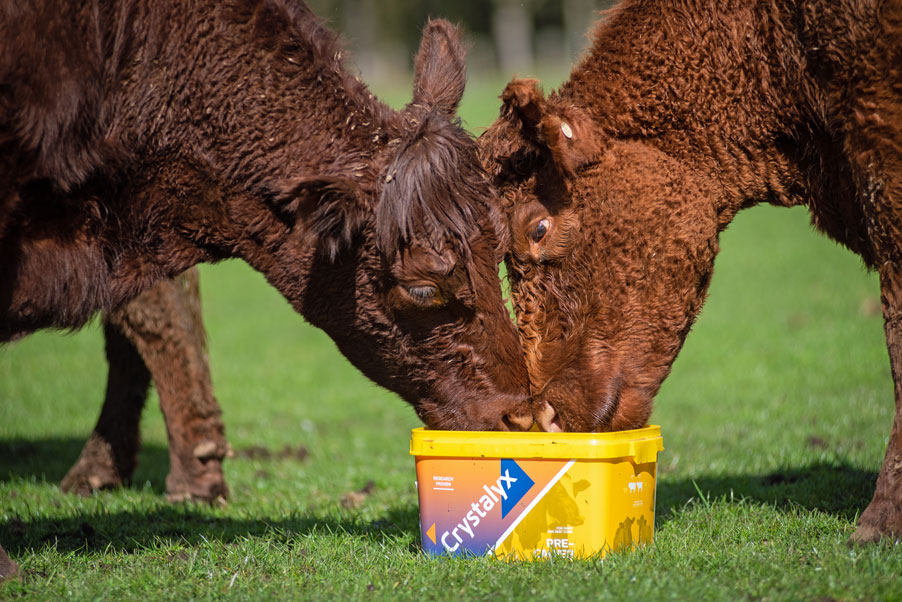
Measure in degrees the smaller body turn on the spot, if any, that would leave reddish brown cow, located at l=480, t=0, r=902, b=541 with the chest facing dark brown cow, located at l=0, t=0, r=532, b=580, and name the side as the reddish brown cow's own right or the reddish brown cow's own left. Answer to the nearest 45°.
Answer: approximately 45° to the reddish brown cow's own left

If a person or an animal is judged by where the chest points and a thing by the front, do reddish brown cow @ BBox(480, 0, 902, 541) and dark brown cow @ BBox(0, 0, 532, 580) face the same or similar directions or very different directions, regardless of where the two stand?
very different directions

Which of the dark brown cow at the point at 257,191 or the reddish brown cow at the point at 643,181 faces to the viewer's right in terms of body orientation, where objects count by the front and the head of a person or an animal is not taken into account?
the dark brown cow

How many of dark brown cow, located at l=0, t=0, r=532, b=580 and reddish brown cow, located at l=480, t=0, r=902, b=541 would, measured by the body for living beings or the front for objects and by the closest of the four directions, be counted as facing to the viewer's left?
1

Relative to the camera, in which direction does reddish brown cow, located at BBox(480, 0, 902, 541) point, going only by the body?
to the viewer's left

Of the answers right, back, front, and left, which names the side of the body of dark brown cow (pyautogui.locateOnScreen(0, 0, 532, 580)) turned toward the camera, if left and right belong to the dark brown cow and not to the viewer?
right
